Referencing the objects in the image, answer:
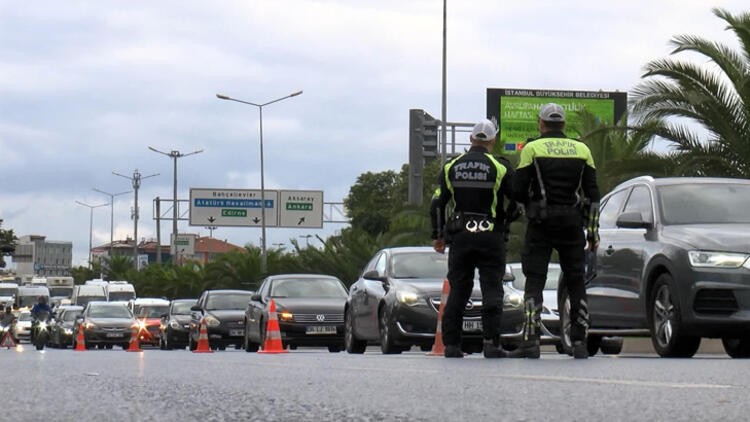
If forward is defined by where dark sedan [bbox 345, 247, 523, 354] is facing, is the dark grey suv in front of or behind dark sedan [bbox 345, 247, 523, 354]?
in front

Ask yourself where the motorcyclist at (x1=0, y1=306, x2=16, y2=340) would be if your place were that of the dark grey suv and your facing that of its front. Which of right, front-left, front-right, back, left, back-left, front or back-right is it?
back

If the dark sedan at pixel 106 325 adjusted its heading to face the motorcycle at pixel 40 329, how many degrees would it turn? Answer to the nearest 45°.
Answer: approximately 90° to its right

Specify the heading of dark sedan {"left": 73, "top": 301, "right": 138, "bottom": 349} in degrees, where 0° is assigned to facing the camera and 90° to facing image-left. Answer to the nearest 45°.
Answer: approximately 0°

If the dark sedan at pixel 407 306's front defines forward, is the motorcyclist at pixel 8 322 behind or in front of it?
behind

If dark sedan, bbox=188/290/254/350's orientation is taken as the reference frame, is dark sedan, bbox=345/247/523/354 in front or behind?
in front
